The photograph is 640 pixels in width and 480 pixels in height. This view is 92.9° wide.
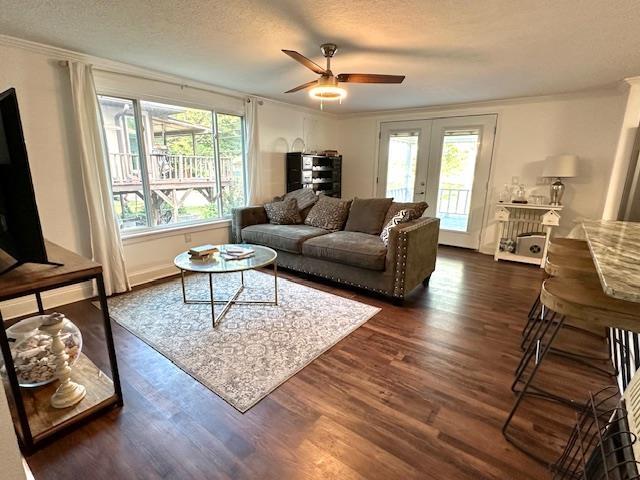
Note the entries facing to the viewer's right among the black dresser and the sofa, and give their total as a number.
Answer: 0

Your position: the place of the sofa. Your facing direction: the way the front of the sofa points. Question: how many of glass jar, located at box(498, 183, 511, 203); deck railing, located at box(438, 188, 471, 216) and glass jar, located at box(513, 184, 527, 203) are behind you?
3

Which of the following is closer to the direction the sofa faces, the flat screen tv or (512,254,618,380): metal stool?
the flat screen tv

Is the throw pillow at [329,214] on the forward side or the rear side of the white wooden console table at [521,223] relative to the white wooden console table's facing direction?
on the forward side

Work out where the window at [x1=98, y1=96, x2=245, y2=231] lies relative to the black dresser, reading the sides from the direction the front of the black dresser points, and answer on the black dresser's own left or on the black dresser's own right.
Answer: on the black dresser's own right

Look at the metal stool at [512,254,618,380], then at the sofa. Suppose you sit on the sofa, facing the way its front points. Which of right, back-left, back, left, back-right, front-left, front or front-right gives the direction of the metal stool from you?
left

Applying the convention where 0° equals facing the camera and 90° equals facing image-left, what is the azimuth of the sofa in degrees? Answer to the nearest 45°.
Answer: approximately 45°

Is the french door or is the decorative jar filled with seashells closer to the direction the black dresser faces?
the decorative jar filled with seashells

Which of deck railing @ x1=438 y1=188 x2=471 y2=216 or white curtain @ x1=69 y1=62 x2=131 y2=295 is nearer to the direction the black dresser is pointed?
the white curtain

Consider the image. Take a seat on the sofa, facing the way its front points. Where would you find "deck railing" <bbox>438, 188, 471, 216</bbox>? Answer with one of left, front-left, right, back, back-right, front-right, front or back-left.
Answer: back

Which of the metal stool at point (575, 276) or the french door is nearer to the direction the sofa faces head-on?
the metal stool

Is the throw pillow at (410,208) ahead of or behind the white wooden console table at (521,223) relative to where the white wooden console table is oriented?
ahead

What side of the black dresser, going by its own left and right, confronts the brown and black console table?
front

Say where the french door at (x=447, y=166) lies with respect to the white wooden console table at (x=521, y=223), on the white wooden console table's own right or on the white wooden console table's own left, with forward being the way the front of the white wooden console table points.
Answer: on the white wooden console table's own right

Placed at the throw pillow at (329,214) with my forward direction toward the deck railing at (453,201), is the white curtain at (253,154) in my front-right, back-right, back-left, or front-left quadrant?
back-left
